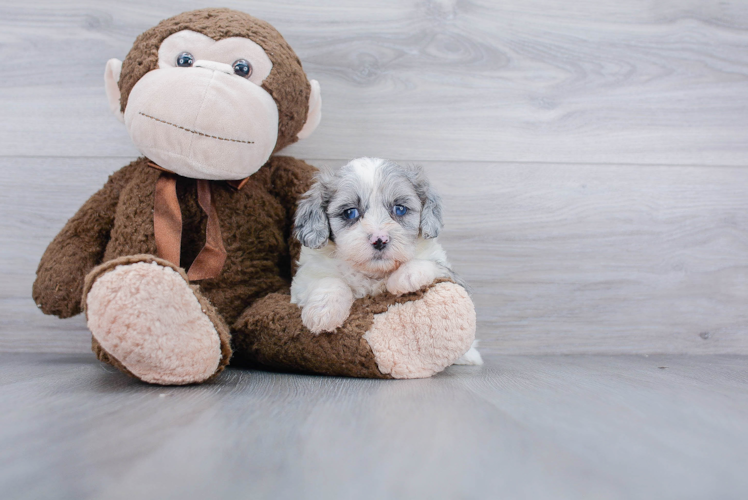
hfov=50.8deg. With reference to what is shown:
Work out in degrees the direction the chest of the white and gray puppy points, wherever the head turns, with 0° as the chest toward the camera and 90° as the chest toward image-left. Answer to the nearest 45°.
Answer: approximately 0°

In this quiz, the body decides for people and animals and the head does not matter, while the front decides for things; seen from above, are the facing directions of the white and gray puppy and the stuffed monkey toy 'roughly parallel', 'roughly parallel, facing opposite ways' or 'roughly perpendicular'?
roughly parallel

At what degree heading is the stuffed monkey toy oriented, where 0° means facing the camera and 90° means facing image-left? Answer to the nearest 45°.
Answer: approximately 0°
